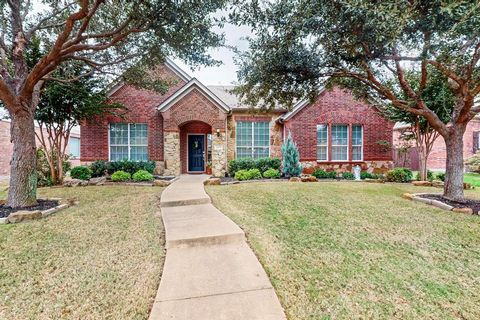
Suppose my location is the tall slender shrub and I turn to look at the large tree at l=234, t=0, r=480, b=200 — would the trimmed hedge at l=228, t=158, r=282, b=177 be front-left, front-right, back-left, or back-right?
back-right

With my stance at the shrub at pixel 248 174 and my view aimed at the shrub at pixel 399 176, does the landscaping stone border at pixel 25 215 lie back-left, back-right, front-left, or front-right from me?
back-right

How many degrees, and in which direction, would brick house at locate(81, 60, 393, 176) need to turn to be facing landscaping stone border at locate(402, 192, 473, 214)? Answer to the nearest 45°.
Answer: approximately 45° to its left

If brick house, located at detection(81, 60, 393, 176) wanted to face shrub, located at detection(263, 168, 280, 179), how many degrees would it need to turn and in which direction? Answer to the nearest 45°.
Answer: approximately 45° to its left

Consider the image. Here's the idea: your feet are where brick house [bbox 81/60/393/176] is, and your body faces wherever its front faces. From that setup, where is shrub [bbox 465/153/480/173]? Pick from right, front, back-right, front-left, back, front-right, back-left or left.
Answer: left

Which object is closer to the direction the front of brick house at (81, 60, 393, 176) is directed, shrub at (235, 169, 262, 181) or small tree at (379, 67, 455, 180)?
the shrub

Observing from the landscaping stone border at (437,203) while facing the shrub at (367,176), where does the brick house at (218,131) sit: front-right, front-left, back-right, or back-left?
front-left

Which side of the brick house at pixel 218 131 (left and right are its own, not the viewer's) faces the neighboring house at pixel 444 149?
left

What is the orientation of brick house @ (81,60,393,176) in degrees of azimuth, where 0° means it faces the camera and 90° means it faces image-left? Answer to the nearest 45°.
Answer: approximately 0°

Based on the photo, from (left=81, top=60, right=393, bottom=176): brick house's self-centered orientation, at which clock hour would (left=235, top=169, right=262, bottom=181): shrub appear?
The shrub is roughly at 11 o'clock from the brick house.
